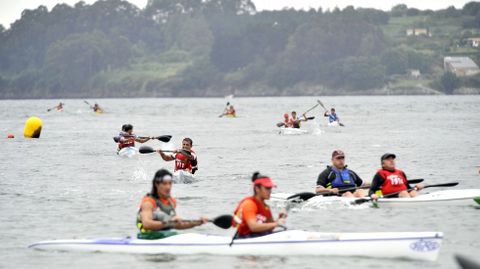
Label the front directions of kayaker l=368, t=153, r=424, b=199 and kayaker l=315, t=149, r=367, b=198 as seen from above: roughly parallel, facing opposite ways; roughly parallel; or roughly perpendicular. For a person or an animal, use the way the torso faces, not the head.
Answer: roughly parallel

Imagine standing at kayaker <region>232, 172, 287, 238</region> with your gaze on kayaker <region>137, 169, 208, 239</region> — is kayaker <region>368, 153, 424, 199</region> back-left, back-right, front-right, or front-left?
back-right

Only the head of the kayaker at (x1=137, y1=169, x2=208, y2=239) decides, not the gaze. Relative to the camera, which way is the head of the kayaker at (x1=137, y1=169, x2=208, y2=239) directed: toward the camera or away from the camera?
toward the camera

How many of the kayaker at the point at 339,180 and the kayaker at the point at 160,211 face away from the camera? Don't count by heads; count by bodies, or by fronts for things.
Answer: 0
